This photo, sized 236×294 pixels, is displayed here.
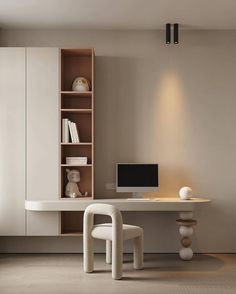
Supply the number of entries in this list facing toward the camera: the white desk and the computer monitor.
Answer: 2

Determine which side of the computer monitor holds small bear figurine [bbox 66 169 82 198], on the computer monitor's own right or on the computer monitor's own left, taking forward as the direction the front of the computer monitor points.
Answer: on the computer monitor's own right

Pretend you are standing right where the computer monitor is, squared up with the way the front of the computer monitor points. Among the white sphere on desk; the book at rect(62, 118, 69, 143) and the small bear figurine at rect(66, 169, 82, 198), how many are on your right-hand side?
2

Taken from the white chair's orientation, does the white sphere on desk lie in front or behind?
in front

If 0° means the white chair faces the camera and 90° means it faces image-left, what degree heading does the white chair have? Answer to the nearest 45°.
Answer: approximately 225°
